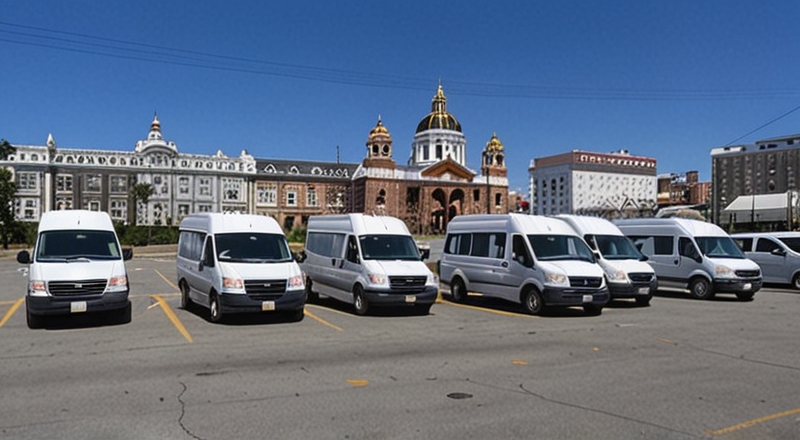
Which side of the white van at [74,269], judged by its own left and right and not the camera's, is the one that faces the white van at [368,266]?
left

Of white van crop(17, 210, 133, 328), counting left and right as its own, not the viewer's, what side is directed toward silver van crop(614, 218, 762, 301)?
left

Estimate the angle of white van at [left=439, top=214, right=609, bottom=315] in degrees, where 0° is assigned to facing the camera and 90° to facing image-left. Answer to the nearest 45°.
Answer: approximately 315°

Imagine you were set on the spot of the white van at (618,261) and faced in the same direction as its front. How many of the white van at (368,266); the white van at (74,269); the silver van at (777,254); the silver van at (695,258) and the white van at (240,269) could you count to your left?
2

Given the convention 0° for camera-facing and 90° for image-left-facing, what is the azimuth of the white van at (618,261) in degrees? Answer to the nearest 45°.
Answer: approximately 315°

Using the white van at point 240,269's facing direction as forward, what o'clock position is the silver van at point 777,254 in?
The silver van is roughly at 10 o'clock from the white van.
